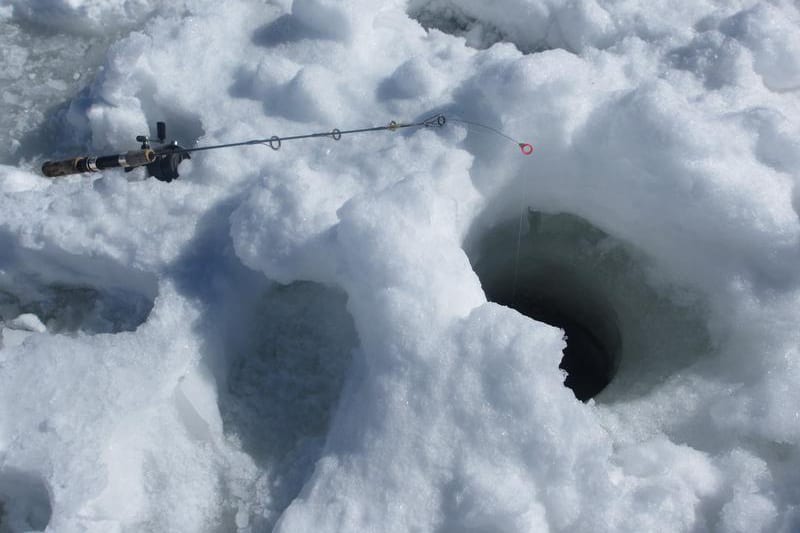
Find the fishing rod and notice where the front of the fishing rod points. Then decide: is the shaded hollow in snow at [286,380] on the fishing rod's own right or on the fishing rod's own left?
on the fishing rod's own right

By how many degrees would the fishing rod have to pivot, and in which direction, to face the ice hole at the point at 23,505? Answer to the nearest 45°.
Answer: approximately 90° to its right

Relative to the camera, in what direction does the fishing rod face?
facing to the right of the viewer
